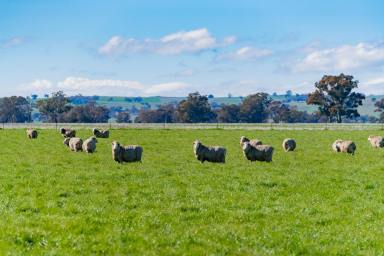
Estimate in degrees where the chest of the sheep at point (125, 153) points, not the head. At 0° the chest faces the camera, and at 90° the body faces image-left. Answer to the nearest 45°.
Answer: approximately 90°

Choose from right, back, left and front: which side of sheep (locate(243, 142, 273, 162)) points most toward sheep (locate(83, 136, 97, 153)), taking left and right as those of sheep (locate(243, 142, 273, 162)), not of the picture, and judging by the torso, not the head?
front

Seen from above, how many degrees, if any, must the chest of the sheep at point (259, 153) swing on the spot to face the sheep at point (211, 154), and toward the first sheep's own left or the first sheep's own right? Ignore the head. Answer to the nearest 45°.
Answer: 0° — it already faces it

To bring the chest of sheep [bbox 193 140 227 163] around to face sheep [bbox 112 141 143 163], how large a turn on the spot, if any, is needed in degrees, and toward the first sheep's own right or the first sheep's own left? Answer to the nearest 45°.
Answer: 0° — it already faces it

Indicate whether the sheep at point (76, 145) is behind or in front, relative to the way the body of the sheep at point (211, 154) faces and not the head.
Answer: in front

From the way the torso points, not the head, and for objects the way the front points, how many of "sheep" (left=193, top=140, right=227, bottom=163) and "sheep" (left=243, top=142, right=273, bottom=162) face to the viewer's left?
2

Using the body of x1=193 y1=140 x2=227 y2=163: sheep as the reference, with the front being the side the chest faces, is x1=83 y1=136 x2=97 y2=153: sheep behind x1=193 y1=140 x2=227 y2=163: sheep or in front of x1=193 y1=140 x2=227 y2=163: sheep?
in front

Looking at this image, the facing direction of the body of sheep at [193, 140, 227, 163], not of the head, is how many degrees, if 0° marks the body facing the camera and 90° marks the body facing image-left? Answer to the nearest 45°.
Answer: approximately 90°

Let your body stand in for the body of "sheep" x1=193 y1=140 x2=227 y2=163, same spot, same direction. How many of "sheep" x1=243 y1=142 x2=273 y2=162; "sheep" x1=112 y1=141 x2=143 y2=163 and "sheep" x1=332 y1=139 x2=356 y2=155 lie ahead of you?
1

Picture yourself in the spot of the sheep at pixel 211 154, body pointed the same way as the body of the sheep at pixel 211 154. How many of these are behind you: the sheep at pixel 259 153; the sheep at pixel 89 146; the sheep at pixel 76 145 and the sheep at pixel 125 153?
1

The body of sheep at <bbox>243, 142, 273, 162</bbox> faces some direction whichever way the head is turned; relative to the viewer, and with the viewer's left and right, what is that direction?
facing to the left of the viewer
